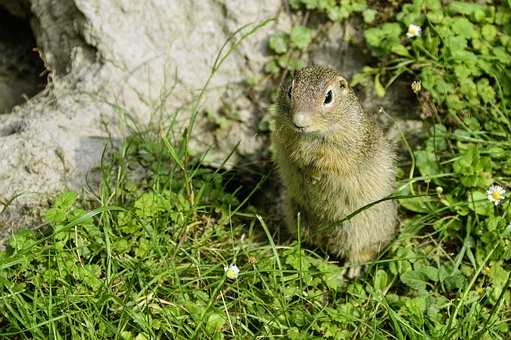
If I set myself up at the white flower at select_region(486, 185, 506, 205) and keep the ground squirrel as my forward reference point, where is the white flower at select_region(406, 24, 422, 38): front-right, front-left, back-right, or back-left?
front-right

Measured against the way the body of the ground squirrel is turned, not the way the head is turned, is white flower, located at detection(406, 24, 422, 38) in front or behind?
behind

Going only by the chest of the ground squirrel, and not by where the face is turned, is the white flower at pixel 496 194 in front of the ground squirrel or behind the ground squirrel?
behind

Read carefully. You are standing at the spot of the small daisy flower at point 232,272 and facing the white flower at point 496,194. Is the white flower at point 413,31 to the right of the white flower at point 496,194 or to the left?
left

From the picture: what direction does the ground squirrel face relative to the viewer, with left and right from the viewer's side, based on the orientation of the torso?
facing the viewer and to the left of the viewer

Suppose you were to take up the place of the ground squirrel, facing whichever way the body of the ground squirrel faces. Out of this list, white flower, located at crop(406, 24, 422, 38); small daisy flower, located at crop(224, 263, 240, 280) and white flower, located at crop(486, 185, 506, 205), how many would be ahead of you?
1

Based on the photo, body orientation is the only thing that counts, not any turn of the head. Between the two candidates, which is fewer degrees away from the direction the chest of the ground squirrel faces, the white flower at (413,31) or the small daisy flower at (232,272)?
the small daisy flower

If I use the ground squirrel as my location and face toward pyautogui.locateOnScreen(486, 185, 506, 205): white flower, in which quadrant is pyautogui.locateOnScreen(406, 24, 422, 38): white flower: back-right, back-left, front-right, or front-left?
front-left

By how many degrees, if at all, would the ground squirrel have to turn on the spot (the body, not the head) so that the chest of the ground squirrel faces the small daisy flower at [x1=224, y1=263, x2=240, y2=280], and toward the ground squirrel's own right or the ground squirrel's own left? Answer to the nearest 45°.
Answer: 0° — it already faces it
